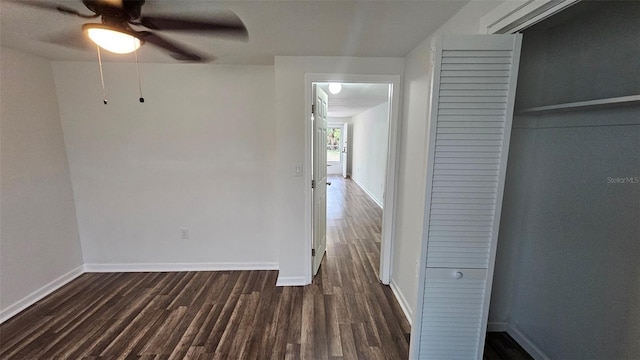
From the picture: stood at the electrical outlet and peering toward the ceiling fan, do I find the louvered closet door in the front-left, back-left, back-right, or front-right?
front-left

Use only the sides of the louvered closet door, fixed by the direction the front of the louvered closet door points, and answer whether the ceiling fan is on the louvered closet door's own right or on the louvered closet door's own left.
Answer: on the louvered closet door's own right

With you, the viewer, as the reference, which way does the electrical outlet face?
facing the viewer

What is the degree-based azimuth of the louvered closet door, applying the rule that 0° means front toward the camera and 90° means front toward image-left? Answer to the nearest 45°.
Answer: approximately 0°

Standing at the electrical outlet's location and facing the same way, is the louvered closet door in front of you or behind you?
in front

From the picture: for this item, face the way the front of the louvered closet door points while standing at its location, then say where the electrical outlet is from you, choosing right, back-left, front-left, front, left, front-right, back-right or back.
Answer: right
